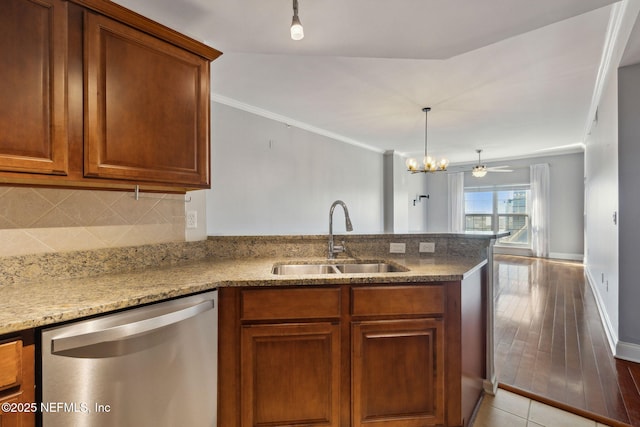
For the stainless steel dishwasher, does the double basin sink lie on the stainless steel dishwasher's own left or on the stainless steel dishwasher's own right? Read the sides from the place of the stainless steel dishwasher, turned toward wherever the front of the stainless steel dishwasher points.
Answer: on the stainless steel dishwasher's own left

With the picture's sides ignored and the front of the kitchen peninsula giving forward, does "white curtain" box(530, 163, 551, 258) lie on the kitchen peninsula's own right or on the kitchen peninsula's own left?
on the kitchen peninsula's own left

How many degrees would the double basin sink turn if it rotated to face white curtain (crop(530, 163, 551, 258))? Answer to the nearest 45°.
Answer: approximately 135° to its left

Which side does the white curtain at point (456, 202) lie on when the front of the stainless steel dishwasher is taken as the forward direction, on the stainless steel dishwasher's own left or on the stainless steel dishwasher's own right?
on the stainless steel dishwasher's own left

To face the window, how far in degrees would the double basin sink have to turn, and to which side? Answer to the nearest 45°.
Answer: approximately 135° to its left

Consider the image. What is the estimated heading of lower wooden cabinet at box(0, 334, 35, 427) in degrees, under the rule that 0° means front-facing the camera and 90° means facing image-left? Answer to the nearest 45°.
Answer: approximately 315°

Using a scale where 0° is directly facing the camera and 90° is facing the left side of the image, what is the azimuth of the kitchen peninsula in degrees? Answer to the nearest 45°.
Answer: approximately 0°
